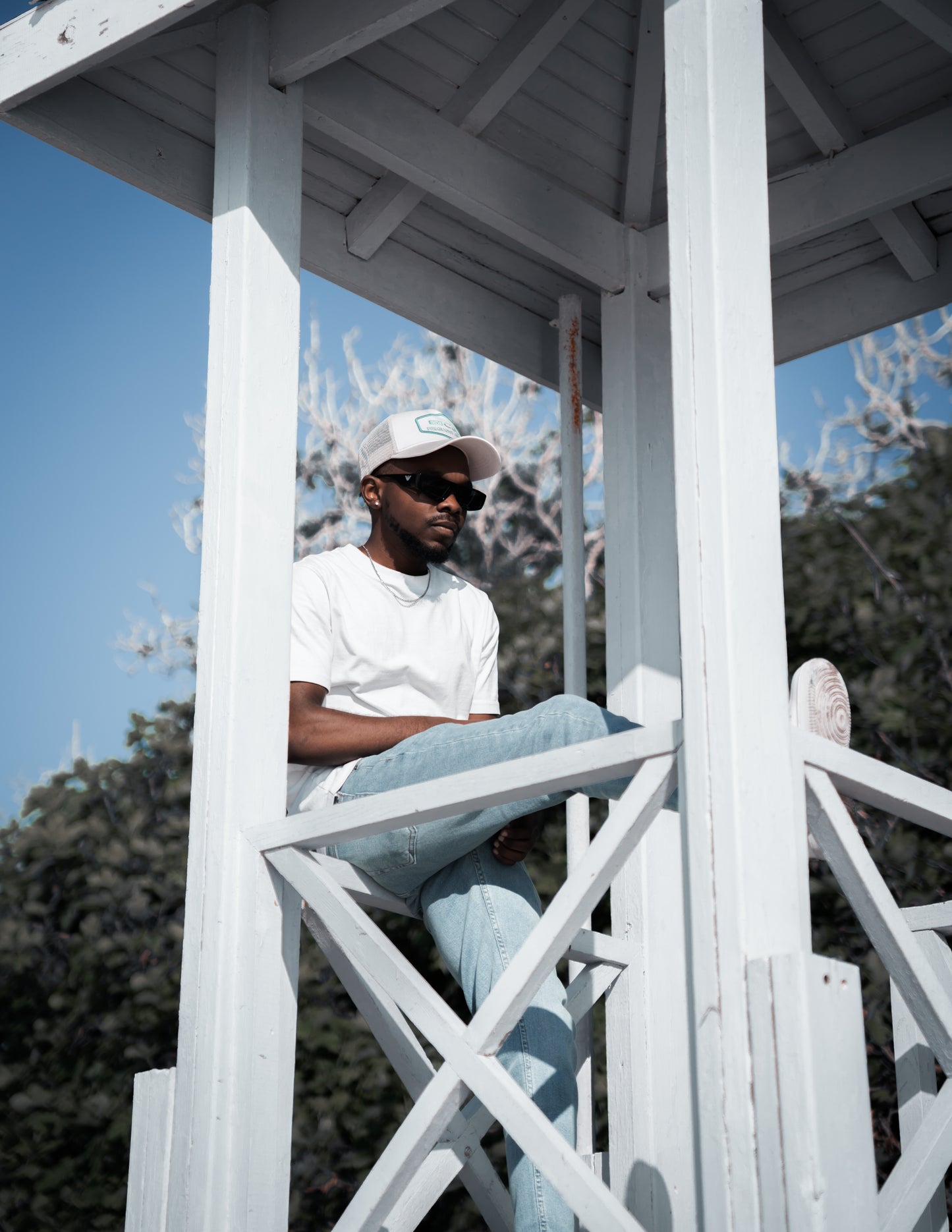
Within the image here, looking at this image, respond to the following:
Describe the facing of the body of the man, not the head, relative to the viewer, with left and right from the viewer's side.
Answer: facing the viewer and to the right of the viewer

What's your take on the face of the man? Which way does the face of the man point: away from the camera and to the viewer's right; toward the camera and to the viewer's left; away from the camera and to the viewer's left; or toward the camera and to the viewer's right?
toward the camera and to the viewer's right
